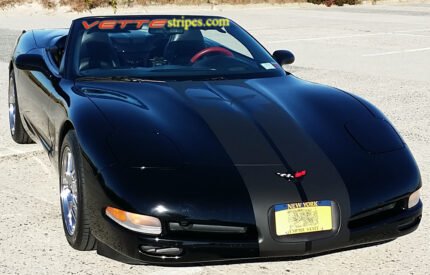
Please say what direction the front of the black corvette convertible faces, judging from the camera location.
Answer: facing the viewer and to the right of the viewer
